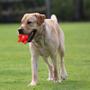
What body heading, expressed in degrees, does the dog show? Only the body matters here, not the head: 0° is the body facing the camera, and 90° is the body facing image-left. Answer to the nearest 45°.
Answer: approximately 45°
